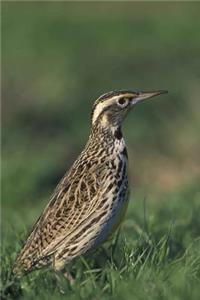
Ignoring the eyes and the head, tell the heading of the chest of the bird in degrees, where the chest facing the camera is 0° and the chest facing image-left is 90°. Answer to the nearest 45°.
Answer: approximately 270°
